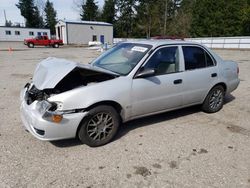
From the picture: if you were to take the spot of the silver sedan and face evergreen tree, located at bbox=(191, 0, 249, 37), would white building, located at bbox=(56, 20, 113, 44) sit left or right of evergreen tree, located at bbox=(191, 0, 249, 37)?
left

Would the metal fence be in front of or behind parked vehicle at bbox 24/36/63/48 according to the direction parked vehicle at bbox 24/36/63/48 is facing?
behind

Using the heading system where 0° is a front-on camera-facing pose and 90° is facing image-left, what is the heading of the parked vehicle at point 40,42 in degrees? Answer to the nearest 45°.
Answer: approximately 90°

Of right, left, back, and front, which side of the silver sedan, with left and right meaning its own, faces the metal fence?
back

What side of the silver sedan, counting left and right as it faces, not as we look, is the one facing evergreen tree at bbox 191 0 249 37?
back

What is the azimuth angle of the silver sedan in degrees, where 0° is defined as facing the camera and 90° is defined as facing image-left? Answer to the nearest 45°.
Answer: approximately 45°

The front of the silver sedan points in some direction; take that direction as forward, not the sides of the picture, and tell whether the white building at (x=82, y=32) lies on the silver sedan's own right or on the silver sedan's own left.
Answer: on the silver sedan's own right

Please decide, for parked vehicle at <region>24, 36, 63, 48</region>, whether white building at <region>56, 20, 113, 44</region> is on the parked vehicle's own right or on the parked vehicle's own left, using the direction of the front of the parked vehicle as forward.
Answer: on the parked vehicle's own right

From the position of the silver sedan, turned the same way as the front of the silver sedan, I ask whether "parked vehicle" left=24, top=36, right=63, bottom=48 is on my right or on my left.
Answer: on my right
